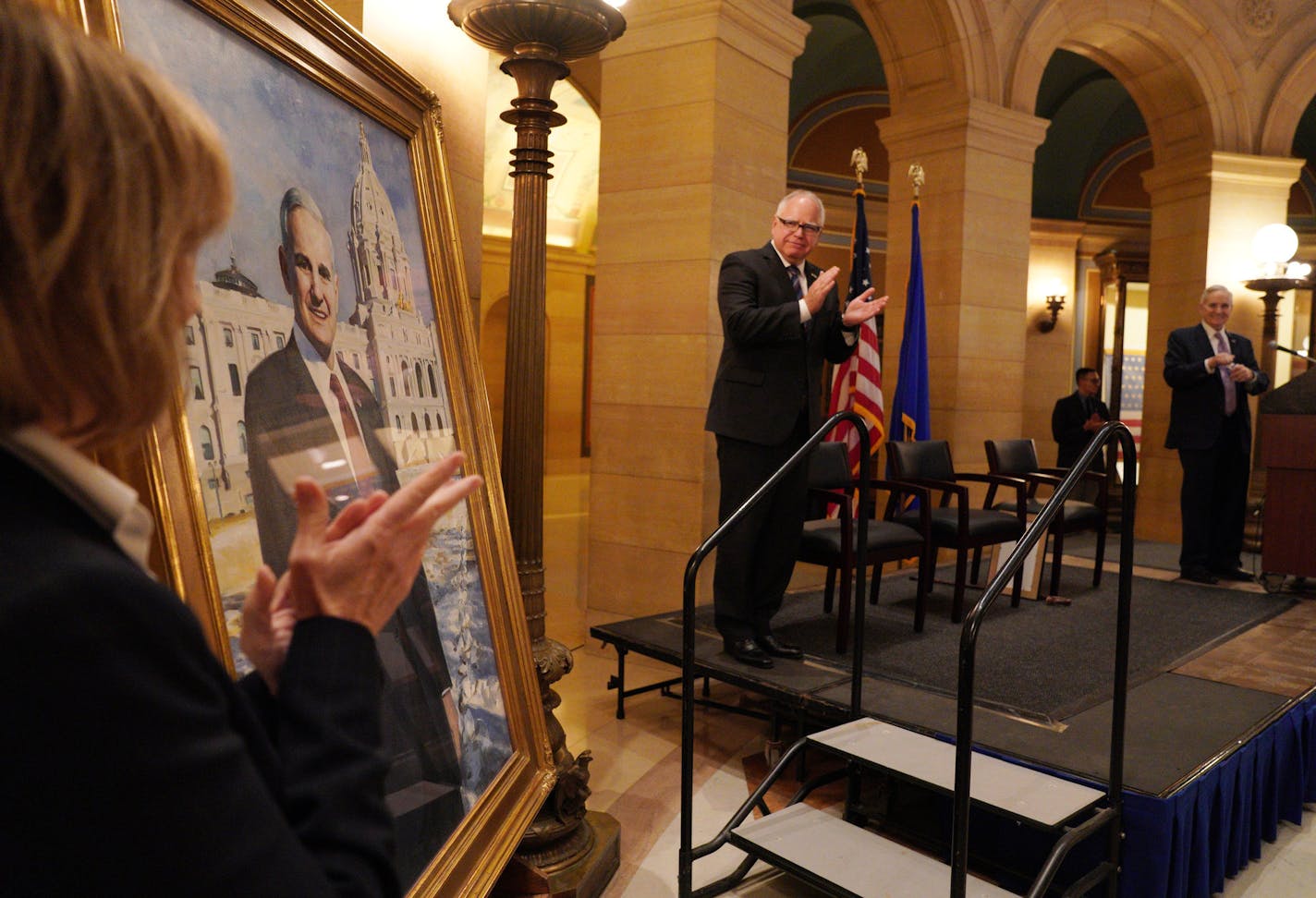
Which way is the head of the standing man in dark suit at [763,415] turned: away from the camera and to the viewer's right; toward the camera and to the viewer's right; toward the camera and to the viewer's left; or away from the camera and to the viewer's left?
toward the camera and to the viewer's left

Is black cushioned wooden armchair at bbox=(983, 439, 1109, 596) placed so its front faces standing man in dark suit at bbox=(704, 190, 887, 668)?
no

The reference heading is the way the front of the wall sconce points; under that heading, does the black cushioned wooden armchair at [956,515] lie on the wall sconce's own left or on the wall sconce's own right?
on the wall sconce's own right

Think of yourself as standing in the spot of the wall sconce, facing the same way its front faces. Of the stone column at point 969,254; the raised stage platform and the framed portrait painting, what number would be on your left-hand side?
0

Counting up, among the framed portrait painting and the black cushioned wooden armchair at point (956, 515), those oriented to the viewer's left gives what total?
0

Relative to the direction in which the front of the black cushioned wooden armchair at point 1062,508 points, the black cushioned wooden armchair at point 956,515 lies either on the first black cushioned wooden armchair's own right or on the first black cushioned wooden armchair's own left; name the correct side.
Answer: on the first black cushioned wooden armchair's own right

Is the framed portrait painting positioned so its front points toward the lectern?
no

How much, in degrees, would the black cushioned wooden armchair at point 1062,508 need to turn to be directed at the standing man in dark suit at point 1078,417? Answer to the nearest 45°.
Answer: approximately 135° to its left

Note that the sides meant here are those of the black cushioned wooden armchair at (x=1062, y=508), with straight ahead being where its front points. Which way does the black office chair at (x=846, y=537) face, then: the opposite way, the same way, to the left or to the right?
the same way

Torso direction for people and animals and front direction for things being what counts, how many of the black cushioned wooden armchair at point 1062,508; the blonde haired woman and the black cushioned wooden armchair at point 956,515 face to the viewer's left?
0

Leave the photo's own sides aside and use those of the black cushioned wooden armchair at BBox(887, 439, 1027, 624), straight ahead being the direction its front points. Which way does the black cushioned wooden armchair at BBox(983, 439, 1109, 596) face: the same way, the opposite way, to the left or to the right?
the same way

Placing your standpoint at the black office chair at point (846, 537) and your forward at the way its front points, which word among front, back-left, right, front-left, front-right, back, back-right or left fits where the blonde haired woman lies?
front-right

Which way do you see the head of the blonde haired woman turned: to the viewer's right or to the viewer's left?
to the viewer's right

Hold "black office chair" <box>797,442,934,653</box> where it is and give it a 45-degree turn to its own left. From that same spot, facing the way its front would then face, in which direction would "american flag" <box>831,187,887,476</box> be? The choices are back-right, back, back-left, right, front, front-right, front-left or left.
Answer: left

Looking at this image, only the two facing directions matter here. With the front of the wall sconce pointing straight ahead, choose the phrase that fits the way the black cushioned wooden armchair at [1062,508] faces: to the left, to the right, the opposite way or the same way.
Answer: the same way
